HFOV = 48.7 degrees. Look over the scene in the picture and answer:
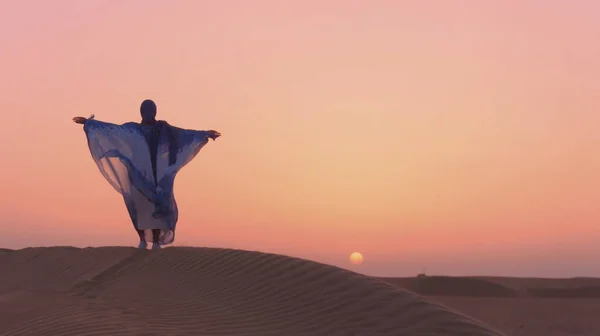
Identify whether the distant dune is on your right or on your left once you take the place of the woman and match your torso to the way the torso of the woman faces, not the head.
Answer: on your right

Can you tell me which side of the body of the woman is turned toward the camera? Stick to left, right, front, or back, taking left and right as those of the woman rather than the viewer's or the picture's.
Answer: back
